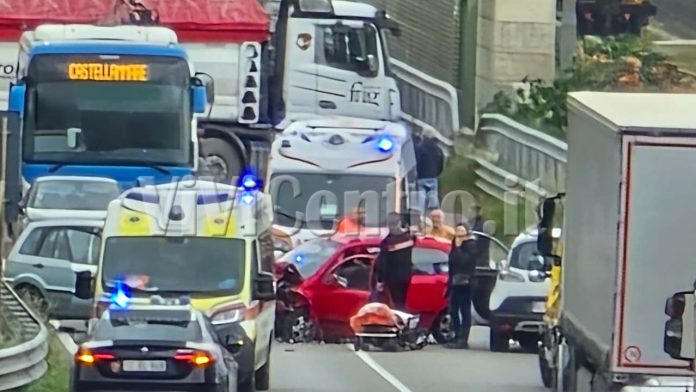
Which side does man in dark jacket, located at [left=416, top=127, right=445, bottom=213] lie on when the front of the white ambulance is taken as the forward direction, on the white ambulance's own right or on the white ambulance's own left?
on the white ambulance's own left

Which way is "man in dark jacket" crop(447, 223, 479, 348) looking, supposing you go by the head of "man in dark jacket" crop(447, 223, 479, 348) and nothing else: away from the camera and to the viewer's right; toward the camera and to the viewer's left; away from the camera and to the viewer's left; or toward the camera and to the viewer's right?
toward the camera and to the viewer's left

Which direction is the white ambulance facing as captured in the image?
toward the camera

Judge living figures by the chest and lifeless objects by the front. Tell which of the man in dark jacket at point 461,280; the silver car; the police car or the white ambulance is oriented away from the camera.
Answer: the police car
